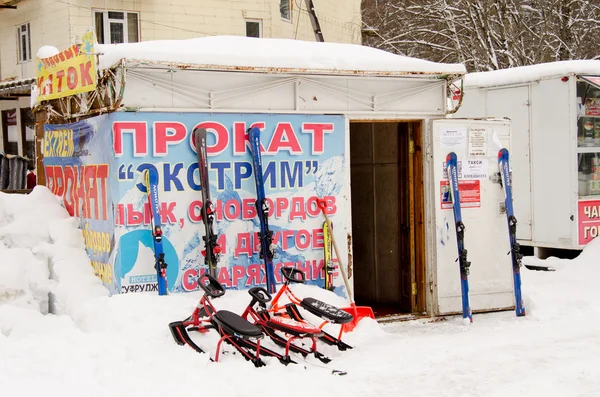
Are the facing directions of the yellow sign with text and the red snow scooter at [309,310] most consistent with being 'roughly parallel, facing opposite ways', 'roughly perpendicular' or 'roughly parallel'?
roughly perpendicular

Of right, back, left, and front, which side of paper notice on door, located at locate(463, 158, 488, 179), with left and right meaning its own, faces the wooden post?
right

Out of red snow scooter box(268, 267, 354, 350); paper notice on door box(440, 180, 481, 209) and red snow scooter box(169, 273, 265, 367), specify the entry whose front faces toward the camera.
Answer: the paper notice on door

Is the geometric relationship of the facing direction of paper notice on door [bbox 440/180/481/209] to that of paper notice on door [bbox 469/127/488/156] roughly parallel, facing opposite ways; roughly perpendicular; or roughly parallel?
roughly parallel

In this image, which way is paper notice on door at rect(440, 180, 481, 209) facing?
toward the camera

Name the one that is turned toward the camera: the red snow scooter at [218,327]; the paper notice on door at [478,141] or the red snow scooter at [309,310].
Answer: the paper notice on door

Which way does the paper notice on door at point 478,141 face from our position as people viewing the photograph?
facing the viewer

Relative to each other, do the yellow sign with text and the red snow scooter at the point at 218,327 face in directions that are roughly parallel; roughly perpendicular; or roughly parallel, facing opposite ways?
roughly perpendicular

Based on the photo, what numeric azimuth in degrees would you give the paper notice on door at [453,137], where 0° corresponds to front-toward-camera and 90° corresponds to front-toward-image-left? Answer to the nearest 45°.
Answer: approximately 0°

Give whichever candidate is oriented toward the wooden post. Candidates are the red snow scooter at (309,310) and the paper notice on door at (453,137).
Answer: the red snow scooter

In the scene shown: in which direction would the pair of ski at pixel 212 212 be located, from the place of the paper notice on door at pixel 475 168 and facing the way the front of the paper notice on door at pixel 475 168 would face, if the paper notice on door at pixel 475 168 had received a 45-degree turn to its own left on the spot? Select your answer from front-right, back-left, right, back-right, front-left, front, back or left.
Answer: right

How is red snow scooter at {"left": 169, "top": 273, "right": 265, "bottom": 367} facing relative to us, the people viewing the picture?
facing away from the viewer and to the left of the viewer

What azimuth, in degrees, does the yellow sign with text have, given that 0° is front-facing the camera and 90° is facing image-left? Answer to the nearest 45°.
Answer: approximately 45°

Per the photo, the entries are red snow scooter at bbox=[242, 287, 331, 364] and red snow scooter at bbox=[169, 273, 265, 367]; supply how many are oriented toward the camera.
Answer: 0
